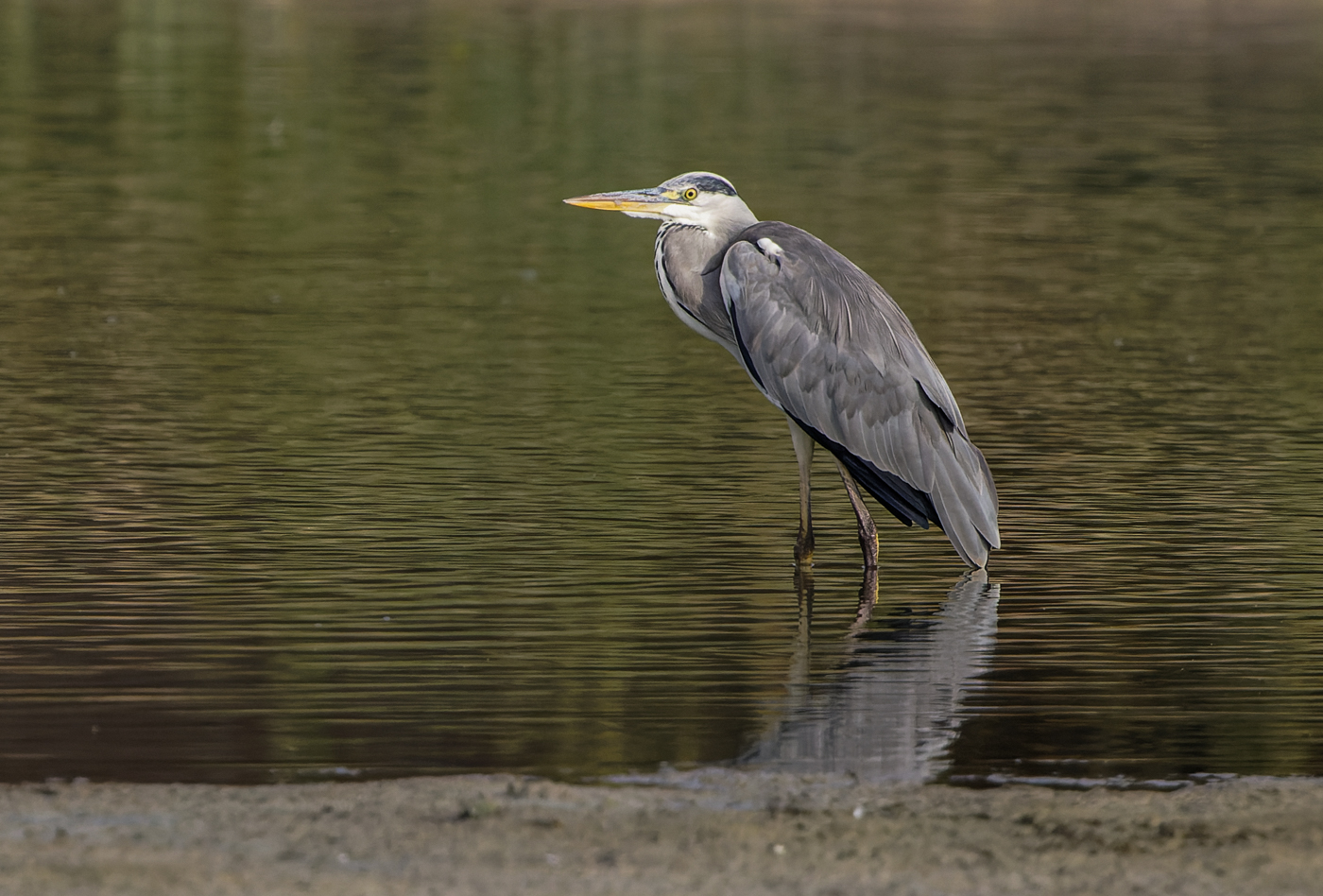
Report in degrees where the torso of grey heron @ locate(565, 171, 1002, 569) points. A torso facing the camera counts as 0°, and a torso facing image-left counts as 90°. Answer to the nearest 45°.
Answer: approximately 90°
